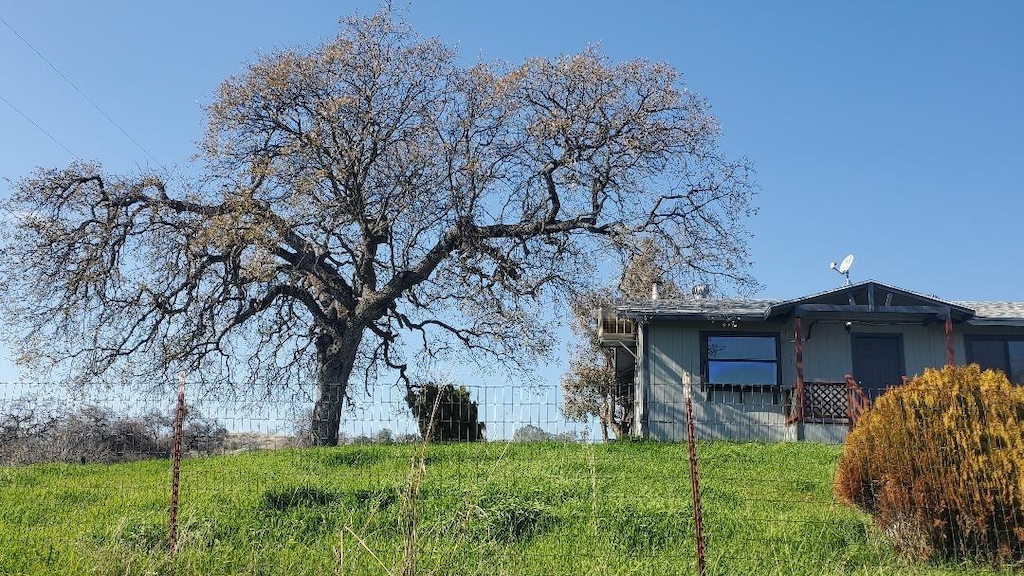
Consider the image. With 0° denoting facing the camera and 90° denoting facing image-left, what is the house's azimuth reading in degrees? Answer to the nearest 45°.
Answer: approximately 0°

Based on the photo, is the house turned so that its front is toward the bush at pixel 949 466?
yes

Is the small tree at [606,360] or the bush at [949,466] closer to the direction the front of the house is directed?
the bush

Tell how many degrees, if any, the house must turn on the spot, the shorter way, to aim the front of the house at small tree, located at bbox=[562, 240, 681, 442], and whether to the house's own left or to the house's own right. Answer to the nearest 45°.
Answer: approximately 135° to the house's own right
